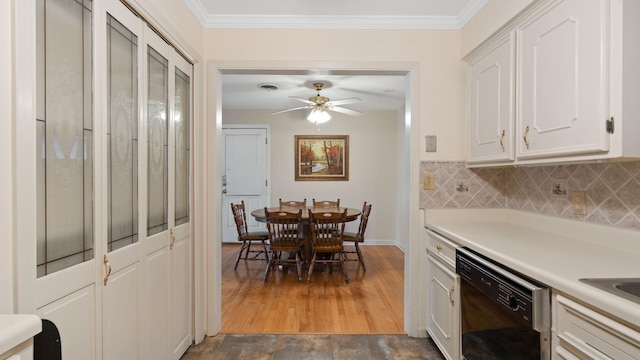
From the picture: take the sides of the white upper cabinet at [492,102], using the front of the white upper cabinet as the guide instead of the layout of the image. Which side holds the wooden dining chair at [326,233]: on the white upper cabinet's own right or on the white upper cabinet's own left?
on the white upper cabinet's own right

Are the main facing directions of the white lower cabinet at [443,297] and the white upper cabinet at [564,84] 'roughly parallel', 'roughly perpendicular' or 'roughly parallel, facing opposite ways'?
roughly parallel

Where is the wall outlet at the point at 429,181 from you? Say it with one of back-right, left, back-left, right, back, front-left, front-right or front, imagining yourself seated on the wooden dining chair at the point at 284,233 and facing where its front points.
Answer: back-right

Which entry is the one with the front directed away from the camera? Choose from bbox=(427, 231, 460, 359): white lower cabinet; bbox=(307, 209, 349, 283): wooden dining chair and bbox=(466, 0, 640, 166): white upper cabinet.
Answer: the wooden dining chair

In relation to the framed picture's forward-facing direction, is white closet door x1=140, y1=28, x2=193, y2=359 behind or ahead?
ahead

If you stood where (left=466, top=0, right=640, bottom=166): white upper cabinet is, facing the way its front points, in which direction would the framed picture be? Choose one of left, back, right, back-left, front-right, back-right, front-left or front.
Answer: right

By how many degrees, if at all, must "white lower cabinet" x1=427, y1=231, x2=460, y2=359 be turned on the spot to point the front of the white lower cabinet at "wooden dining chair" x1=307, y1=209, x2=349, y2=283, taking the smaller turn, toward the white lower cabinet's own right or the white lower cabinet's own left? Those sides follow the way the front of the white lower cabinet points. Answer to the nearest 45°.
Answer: approximately 90° to the white lower cabinet's own right

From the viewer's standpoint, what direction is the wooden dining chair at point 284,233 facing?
away from the camera

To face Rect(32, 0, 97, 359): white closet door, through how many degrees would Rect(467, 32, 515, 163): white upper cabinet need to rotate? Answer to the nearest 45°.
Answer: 0° — it already faces it

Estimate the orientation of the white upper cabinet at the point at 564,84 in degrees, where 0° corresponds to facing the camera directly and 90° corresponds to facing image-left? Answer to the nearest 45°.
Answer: approximately 45°

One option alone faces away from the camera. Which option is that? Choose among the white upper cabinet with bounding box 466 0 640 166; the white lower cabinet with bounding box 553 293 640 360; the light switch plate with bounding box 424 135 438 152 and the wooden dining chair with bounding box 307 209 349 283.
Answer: the wooden dining chair

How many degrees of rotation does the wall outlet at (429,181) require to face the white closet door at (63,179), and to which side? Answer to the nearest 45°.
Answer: approximately 45° to its right

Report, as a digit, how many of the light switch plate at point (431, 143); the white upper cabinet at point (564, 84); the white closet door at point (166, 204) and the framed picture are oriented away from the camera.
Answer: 0

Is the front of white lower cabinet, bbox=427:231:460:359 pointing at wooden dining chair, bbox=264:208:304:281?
no
